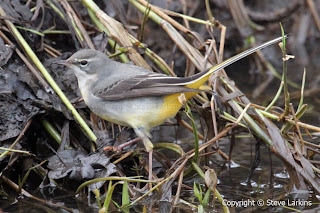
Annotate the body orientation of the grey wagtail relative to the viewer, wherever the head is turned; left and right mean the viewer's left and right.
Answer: facing to the left of the viewer
